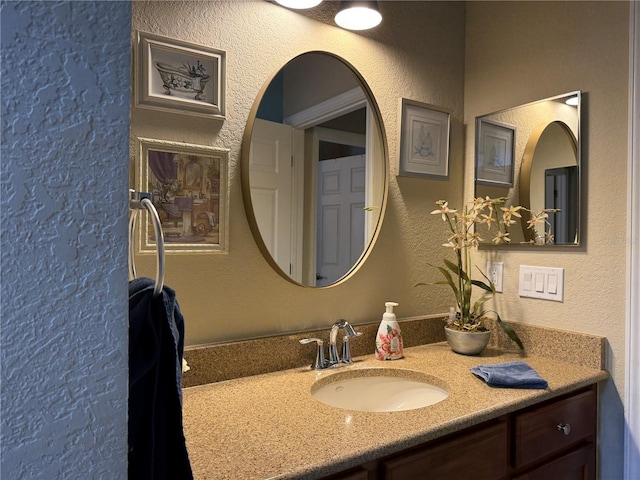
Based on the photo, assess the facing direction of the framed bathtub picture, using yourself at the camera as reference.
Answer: facing the viewer and to the right of the viewer

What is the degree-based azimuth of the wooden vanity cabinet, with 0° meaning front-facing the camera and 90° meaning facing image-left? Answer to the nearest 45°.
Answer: approximately 315°

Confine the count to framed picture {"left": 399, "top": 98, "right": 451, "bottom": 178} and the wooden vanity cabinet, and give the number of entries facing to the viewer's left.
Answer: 0

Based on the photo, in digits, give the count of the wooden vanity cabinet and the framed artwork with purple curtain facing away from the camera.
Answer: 0

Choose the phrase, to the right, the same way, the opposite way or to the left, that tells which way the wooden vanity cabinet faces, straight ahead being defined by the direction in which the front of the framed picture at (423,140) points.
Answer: the same way

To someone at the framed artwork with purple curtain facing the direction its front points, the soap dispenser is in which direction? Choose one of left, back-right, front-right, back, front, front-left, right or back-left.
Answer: front-left

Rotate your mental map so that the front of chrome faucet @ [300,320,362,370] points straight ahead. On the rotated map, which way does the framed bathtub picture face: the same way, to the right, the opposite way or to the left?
the same way

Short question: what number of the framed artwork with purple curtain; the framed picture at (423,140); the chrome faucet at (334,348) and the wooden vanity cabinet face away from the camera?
0

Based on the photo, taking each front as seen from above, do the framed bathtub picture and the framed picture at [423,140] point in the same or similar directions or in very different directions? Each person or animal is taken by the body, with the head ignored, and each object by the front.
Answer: same or similar directions

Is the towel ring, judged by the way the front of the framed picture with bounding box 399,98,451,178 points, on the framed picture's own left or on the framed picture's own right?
on the framed picture's own right
